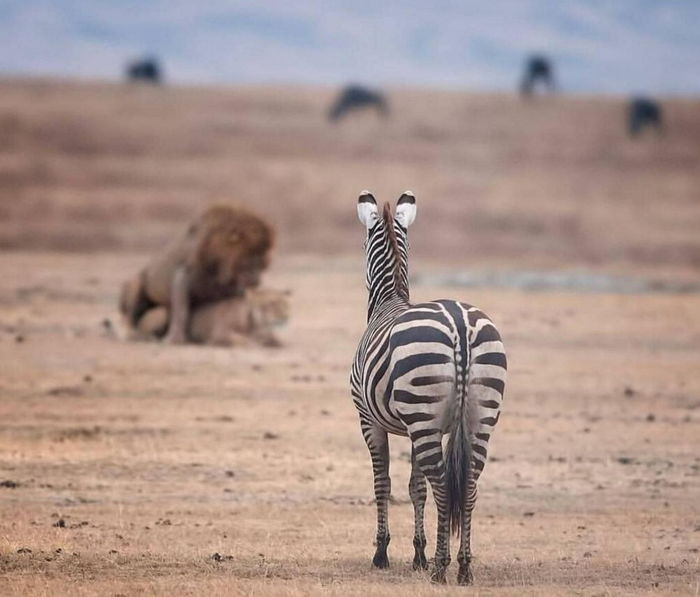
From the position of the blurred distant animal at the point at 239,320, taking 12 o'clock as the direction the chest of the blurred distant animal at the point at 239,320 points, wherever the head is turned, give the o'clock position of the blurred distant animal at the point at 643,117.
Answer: the blurred distant animal at the point at 643,117 is roughly at 10 o'clock from the blurred distant animal at the point at 239,320.

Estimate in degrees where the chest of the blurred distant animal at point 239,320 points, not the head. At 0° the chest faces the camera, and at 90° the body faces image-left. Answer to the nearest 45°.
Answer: approximately 270°

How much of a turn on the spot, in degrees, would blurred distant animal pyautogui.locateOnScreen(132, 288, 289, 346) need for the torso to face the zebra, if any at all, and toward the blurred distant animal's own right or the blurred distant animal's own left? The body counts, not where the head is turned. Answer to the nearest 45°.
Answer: approximately 90° to the blurred distant animal's own right
